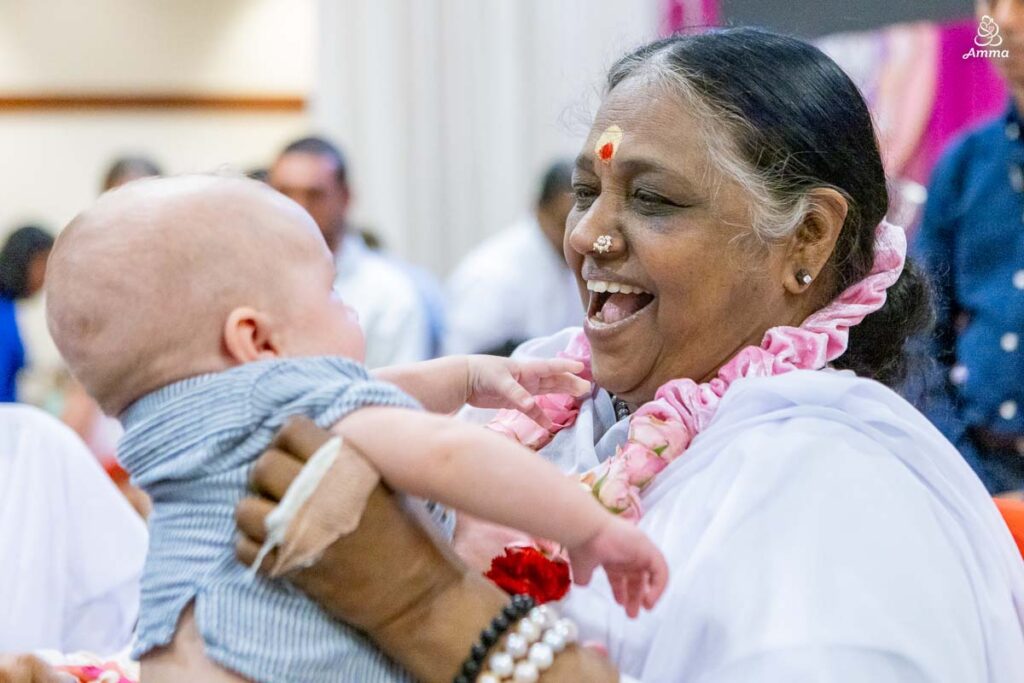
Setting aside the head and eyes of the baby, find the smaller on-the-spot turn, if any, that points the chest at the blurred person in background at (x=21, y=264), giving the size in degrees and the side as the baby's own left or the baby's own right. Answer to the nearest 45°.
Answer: approximately 90° to the baby's own left

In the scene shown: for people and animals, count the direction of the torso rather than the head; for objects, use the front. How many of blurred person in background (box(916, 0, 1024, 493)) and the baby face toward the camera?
1

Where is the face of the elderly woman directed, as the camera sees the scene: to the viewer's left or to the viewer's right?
to the viewer's left

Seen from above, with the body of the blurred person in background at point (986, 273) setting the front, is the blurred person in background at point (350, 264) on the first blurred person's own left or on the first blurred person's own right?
on the first blurred person's own right

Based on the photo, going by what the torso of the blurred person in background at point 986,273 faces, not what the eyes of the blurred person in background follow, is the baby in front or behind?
in front

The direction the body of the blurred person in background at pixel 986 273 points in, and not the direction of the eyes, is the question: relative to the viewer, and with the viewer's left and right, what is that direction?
facing the viewer

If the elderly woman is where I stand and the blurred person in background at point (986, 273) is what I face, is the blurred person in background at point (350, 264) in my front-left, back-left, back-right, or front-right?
front-left

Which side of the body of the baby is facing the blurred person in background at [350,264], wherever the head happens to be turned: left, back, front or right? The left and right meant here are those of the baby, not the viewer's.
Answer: left

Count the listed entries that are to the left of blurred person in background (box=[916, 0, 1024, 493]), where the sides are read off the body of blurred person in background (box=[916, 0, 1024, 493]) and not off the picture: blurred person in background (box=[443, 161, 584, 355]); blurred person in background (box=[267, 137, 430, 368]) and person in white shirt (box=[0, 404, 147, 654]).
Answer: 0

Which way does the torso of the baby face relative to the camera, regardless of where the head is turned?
to the viewer's right

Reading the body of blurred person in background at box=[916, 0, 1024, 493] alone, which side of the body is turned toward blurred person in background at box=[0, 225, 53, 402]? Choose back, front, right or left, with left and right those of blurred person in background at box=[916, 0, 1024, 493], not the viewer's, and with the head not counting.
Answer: right

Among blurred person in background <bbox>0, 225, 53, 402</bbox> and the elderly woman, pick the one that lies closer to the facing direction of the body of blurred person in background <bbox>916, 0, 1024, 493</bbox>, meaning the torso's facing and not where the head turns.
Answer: the elderly woman

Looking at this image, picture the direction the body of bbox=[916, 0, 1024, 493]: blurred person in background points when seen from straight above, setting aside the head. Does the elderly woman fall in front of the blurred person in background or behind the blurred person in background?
in front
